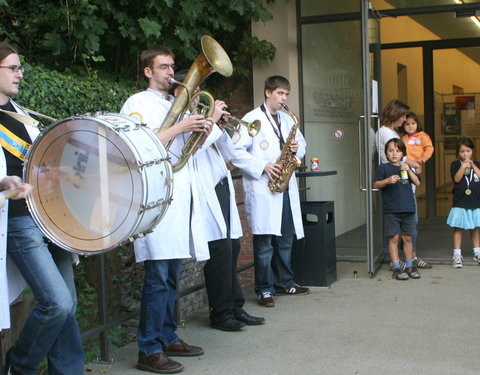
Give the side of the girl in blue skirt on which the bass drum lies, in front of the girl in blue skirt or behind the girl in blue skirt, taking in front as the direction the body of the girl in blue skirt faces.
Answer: in front

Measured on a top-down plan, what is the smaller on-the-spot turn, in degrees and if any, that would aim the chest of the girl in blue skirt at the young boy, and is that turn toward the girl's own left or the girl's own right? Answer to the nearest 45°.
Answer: approximately 45° to the girl's own right

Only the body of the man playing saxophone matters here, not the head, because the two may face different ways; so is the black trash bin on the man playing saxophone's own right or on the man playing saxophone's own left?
on the man playing saxophone's own left

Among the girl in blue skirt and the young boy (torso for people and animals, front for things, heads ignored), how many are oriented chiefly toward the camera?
2

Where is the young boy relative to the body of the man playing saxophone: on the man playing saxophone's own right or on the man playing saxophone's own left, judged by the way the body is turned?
on the man playing saxophone's own left

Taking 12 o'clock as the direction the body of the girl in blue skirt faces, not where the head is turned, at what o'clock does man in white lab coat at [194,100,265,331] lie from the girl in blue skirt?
The man in white lab coat is roughly at 1 o'clock from the girl in blue skirt.
